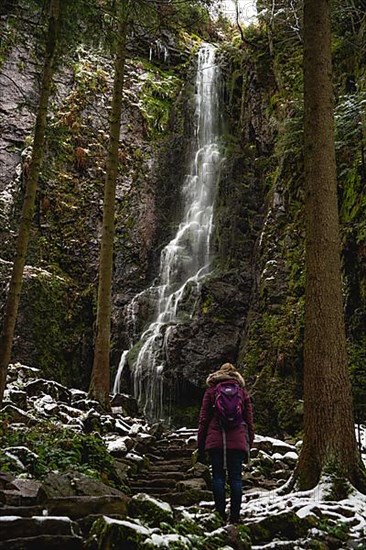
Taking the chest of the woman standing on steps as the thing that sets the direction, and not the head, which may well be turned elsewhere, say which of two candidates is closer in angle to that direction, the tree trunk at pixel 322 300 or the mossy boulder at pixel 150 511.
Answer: the tree trunk

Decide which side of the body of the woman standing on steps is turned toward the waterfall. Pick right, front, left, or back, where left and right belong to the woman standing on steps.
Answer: front

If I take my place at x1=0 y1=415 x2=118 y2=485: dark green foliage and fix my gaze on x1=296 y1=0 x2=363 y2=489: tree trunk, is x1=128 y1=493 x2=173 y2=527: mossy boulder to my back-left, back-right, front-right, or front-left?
front-right

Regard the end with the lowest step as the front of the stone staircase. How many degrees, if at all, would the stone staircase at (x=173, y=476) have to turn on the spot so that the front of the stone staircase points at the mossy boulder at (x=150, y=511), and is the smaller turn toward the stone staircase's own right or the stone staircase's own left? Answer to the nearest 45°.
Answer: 0° — it already faces it

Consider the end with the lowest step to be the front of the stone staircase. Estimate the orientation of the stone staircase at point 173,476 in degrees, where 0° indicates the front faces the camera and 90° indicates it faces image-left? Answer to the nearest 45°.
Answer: approximately 0°

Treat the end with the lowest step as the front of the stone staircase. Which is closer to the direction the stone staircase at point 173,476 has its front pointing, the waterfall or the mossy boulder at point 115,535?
the mossy boulder

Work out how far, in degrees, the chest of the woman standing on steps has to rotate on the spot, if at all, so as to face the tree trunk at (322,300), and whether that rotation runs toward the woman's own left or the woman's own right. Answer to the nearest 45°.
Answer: approximately 45° to the woman's own right

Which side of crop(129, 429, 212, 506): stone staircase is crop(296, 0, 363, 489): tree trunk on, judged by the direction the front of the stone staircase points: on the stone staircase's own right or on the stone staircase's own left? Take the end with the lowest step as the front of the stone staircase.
on the stone staircase's own left

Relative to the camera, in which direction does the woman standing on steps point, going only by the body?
away from the camera

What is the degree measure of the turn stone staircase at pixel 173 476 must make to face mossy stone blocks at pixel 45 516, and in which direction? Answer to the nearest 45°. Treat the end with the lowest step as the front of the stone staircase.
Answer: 0° — it already faces it

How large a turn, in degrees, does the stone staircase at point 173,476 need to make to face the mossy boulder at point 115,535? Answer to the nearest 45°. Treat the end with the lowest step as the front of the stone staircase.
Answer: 0° — it already faces it

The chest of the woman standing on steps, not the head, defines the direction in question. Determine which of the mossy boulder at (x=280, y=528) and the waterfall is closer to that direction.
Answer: the waterfall
